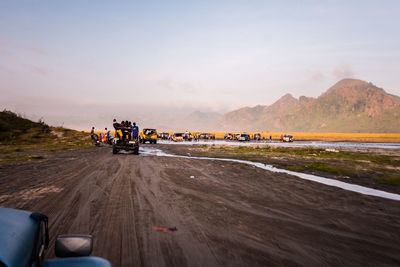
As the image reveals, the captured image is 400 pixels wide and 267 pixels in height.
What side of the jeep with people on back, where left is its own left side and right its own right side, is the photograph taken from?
back

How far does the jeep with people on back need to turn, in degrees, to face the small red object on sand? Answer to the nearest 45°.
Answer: approximately 180°
